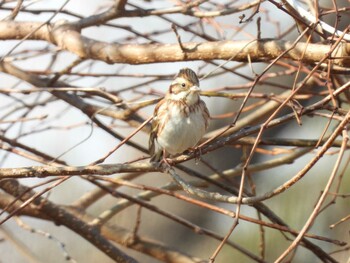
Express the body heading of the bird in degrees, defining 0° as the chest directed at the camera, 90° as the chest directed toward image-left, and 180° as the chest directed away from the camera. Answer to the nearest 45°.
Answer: approximately 315°
